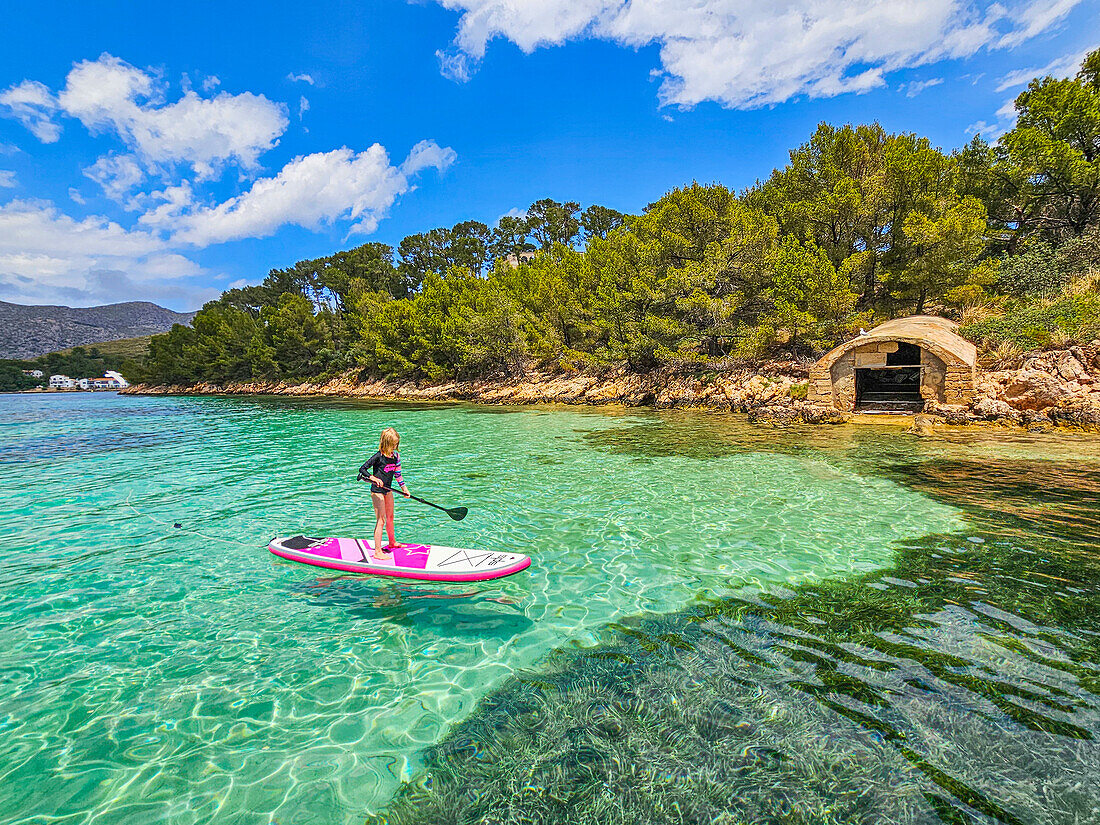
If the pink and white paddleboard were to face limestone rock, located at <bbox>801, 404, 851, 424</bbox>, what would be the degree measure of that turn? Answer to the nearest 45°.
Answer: approximately 45° to its left

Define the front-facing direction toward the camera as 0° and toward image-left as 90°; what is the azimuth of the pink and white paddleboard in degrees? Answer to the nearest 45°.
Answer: approximately 270°

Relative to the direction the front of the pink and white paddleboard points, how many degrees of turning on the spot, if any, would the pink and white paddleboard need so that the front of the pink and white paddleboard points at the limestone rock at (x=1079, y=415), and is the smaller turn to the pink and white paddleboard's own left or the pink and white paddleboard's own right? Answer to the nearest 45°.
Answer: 0° — it already faces it
